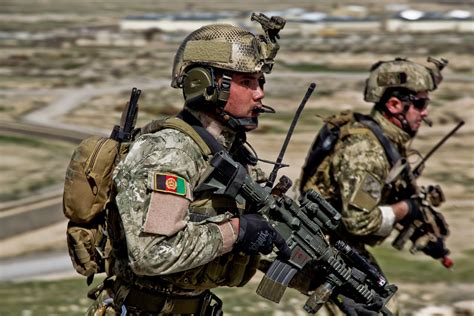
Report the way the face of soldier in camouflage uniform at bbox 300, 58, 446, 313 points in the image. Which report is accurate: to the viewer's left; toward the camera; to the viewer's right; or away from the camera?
to the viewer's right

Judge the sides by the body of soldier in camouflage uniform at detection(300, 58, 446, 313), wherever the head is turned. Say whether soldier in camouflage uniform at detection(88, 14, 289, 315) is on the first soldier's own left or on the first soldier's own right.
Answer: on the first soldier's own right

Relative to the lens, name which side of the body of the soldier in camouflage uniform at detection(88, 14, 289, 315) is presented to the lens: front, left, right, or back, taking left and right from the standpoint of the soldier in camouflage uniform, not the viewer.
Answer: right

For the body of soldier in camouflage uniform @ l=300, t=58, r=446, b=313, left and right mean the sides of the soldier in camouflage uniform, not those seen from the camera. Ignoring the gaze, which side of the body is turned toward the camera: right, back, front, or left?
right

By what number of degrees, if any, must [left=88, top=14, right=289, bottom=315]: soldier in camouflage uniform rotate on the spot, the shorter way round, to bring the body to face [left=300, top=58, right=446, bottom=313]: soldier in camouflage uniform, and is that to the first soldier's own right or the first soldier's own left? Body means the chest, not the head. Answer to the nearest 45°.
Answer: approximately 45° to the first soldier's own left

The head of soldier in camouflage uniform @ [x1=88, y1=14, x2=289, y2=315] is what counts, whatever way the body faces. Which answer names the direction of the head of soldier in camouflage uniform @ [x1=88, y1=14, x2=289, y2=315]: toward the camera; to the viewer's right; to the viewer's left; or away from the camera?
to the viewer's right

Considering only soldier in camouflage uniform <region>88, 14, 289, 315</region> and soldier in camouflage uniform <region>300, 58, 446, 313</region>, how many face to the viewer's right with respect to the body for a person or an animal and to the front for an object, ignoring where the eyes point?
2
